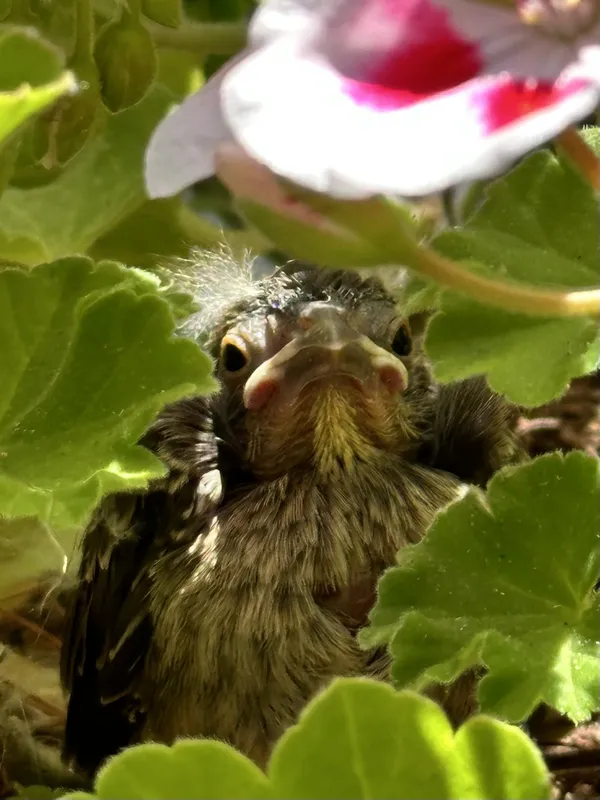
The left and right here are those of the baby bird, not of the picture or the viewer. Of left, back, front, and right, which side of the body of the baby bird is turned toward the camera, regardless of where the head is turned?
front
